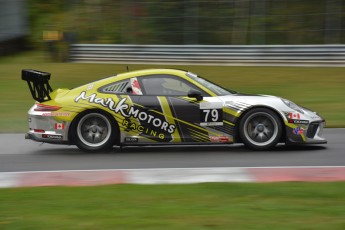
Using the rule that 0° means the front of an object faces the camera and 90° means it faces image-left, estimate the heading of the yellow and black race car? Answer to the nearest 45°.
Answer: approximately 270°
